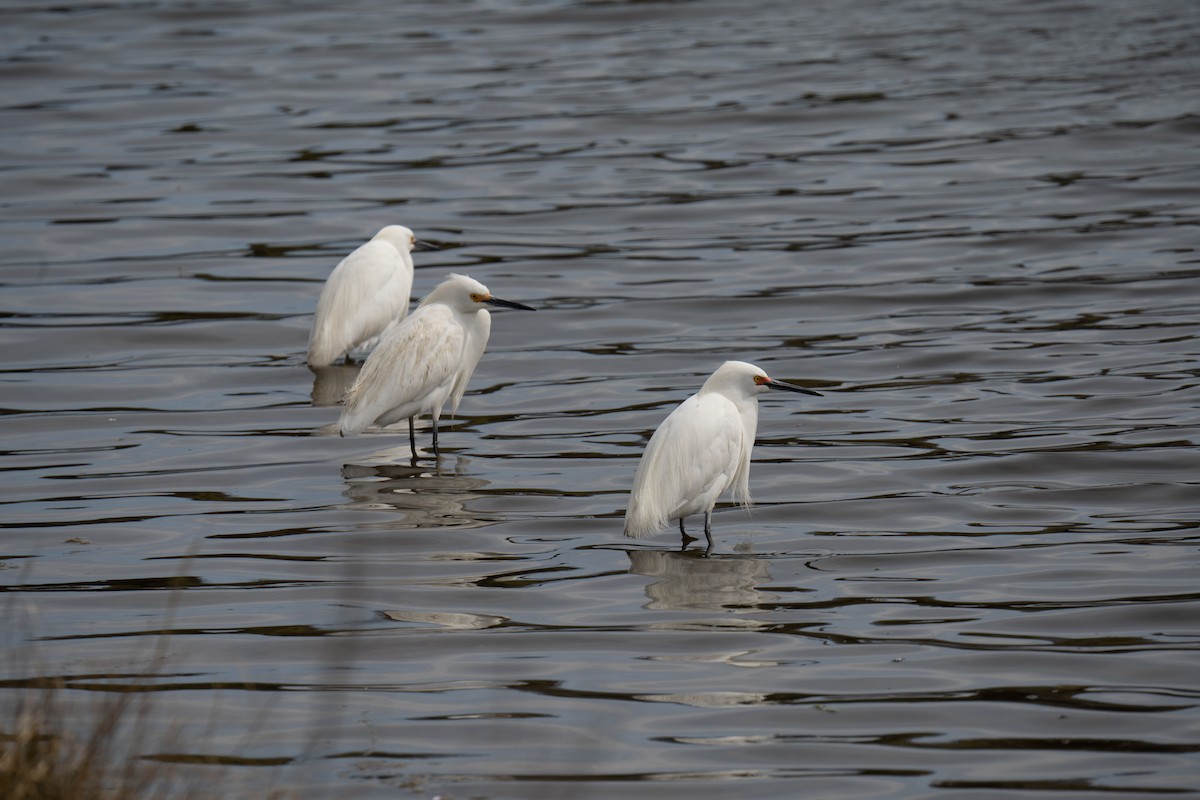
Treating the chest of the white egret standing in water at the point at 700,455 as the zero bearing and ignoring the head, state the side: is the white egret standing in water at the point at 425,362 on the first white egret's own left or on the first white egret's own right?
on the first white egret's own left

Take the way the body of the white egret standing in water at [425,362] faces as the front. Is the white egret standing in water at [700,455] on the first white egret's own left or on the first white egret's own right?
on the first white egret's own right

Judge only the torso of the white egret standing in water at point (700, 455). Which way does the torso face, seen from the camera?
to the viewer's right

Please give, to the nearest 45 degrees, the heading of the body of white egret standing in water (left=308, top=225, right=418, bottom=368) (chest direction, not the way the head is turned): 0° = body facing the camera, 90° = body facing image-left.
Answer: approximately 225°

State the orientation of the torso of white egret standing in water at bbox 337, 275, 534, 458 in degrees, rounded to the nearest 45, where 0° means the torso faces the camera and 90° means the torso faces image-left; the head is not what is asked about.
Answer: approximately 270°

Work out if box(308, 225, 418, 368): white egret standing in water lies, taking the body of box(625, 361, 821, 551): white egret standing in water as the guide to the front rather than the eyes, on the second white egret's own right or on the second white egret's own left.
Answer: on the second white egret's own left

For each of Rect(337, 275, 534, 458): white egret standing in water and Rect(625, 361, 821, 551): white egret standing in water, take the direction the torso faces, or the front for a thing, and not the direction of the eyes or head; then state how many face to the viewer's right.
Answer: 2
